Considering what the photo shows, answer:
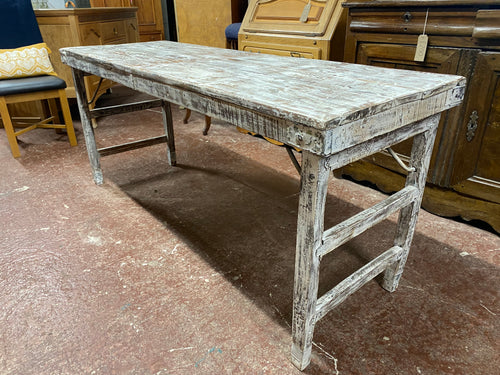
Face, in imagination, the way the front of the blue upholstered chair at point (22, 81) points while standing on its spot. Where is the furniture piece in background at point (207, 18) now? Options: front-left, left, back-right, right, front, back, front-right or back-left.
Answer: left

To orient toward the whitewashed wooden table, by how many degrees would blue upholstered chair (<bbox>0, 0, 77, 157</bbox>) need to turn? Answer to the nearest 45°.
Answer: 0° — it already faces it

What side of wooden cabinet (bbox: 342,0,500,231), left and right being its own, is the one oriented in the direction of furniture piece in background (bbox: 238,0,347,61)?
right

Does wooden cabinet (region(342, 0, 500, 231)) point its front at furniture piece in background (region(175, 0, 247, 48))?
no

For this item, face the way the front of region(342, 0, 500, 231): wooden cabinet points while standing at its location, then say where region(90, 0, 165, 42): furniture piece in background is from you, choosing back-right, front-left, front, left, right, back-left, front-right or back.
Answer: right

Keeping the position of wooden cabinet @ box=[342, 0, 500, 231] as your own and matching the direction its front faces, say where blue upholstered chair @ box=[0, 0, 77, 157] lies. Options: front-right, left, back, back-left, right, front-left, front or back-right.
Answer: front-right

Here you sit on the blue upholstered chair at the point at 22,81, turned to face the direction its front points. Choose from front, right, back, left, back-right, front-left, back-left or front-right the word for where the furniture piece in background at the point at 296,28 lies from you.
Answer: front-left

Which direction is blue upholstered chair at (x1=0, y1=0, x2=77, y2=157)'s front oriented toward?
toward the camera

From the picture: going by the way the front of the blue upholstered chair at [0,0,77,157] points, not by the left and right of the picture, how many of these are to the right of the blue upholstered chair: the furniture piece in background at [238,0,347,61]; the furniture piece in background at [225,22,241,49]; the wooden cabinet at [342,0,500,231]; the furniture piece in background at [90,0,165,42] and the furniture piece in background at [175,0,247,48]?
0

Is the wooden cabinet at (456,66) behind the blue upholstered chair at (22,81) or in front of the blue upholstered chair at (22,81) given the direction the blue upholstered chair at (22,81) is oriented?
in front

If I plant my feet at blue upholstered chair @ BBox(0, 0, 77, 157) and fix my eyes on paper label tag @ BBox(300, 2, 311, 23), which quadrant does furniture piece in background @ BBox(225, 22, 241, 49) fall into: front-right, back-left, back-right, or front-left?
front-left

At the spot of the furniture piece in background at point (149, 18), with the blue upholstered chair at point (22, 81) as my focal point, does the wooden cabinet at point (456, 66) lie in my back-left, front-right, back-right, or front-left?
front-left

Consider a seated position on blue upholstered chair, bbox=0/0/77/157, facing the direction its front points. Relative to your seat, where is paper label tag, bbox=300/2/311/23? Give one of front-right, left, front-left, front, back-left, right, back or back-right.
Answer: front-left

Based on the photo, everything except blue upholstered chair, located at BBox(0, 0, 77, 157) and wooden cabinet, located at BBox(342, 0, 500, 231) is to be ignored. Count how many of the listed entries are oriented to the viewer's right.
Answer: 0

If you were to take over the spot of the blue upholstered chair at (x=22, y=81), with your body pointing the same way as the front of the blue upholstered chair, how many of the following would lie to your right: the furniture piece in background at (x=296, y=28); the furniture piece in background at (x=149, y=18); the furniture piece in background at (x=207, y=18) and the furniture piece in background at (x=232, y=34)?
0

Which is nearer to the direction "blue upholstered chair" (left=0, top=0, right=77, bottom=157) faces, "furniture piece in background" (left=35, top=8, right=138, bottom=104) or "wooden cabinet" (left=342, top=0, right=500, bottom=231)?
the wooden cabinet

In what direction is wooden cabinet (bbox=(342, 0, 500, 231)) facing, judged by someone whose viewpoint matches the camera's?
facing the viewer and to the left of the viewer
